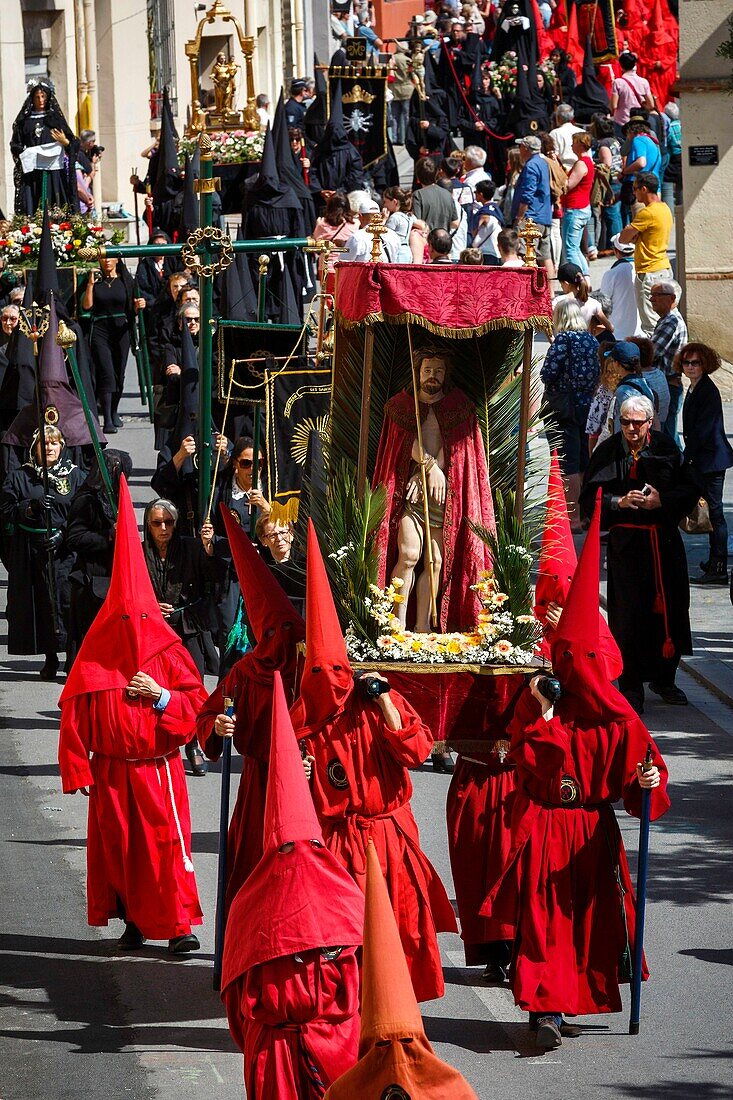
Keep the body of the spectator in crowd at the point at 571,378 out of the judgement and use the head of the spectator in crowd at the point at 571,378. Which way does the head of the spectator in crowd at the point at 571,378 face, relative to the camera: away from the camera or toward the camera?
away from the camera

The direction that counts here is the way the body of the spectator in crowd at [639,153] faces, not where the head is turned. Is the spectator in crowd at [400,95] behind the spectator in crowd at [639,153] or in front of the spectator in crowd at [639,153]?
in front

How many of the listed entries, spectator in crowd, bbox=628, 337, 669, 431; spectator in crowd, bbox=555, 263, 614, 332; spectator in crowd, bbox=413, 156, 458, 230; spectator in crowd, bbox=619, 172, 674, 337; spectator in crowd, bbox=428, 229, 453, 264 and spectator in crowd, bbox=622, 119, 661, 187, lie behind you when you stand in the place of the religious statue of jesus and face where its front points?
6

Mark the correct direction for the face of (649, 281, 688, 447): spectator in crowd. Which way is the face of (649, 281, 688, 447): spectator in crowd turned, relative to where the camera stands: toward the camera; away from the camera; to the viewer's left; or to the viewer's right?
to the viewer's left

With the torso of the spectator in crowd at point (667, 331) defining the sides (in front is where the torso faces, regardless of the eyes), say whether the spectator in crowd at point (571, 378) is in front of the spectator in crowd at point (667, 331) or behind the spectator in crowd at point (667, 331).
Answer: in front

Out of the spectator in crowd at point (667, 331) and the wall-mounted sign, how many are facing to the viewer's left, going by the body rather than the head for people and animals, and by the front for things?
1

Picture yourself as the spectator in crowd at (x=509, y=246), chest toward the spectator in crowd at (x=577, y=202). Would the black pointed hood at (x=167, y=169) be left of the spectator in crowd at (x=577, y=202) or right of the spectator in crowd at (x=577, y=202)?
left

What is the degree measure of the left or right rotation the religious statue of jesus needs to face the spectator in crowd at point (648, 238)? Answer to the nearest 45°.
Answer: approximately 180°

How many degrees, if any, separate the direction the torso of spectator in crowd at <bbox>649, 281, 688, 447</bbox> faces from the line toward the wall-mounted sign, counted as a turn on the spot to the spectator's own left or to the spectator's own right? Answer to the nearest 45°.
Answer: approximately 90° to the spectator's own right
